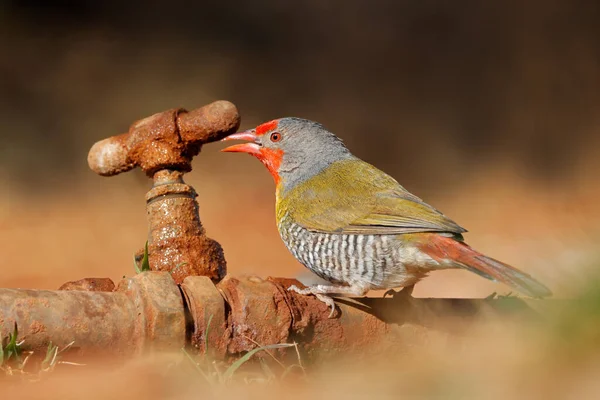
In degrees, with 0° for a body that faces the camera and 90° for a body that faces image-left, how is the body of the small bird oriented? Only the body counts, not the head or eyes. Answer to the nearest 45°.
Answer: approximately 90°

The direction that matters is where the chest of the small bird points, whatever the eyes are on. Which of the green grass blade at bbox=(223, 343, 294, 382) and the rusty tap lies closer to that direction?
the rusty tap

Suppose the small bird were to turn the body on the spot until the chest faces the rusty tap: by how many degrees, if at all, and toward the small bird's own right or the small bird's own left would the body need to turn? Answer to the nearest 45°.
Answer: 0° — it already faces it
